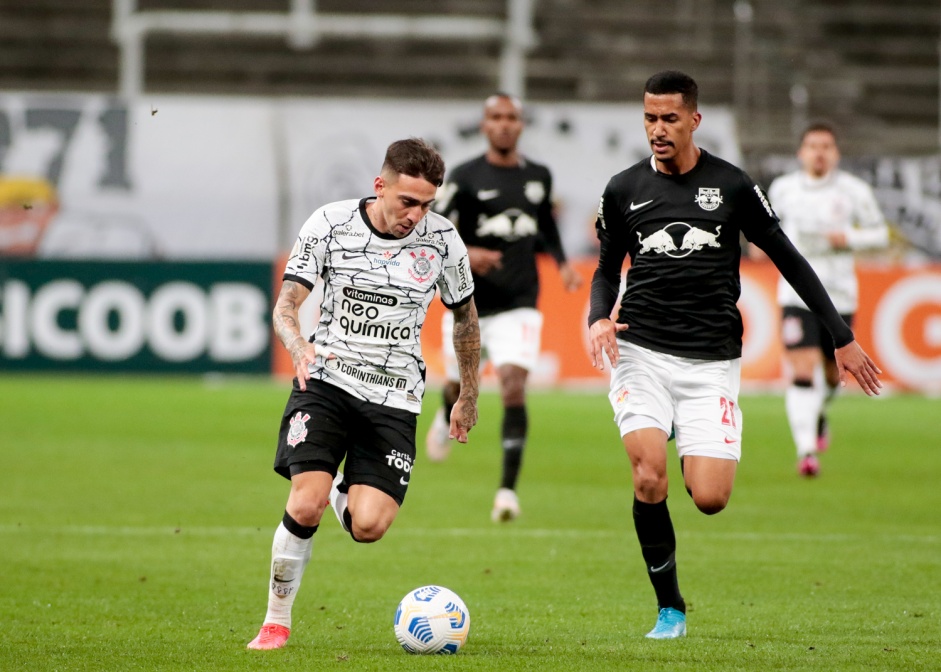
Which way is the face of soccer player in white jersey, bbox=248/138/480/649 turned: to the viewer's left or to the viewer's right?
to the viewer's right

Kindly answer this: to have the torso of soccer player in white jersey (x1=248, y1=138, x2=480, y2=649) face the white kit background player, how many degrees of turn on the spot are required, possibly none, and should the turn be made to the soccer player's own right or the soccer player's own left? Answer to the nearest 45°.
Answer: approximately 135° to the soccer player's own left

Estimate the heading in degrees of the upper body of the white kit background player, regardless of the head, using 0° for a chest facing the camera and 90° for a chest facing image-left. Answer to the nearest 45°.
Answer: approximately 0°

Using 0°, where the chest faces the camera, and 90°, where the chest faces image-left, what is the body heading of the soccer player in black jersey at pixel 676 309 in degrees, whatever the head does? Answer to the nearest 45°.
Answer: approximately 0°

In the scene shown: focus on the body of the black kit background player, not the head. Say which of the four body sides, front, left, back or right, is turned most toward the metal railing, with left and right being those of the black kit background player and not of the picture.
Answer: back
